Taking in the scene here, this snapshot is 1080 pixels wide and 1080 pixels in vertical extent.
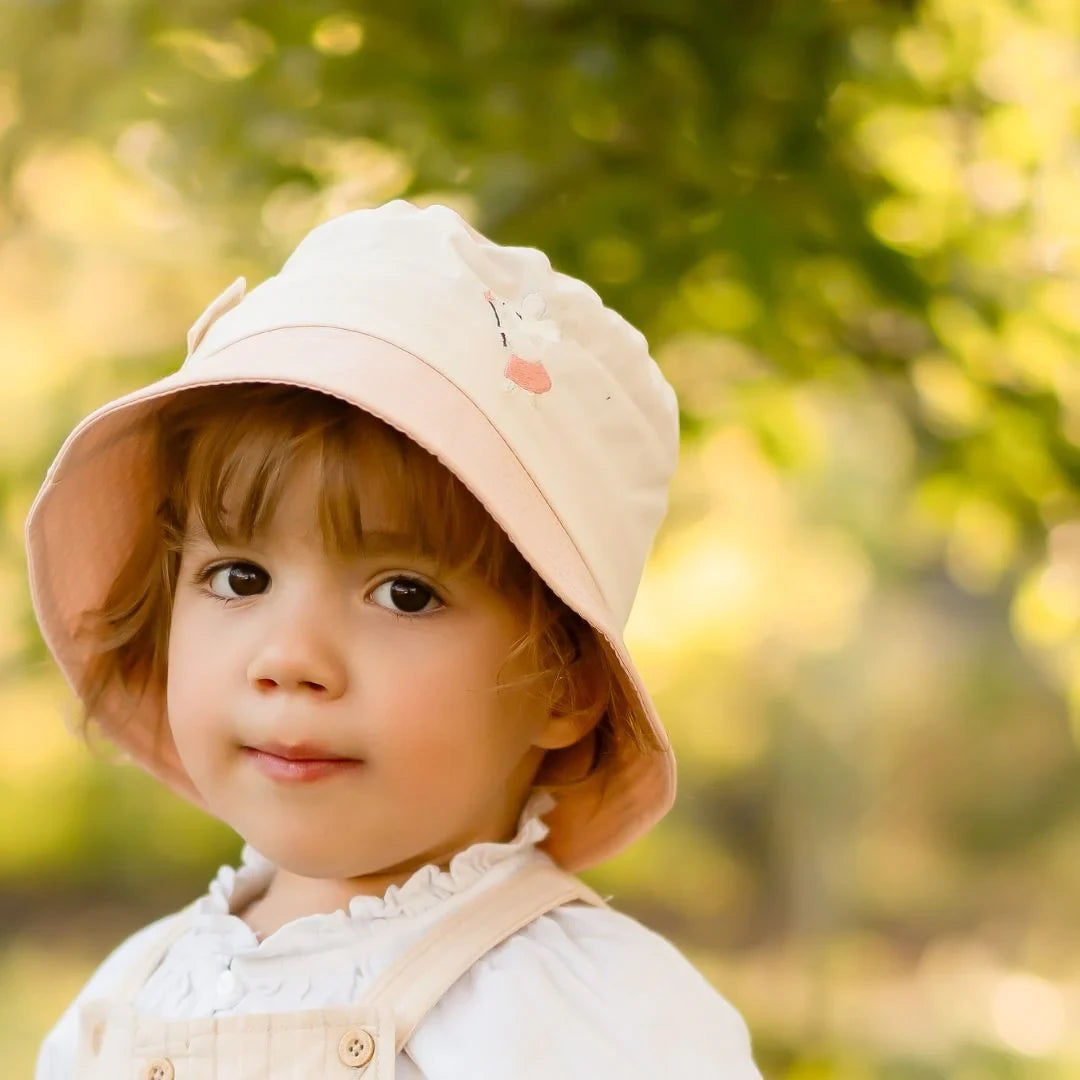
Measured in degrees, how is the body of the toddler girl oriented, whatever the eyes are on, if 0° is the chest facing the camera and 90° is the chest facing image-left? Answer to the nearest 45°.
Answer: approximately 45°
